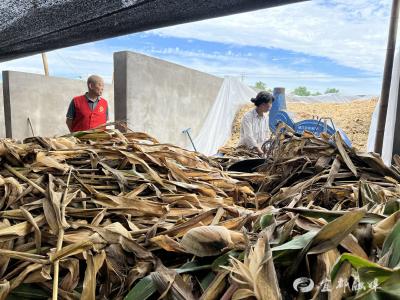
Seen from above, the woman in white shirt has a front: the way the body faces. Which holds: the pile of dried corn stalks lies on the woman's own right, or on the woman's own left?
on the woman's own right

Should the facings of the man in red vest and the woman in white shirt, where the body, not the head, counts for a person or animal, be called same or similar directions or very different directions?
same or similar directions

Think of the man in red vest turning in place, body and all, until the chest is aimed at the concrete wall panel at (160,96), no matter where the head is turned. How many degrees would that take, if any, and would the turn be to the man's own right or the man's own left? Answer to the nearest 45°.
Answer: approximately 90° to the man's own left

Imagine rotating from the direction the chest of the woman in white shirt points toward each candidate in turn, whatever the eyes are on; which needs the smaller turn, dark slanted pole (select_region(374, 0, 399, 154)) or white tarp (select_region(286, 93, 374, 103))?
the dark slanted pole

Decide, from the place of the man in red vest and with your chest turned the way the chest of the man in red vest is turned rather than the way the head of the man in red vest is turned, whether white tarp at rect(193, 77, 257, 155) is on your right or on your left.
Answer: on your left

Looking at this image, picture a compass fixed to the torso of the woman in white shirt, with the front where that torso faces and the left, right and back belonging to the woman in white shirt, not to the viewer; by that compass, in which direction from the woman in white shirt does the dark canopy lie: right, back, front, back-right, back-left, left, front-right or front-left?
front-right

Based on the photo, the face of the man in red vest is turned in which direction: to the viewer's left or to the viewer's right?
to the viewer's right

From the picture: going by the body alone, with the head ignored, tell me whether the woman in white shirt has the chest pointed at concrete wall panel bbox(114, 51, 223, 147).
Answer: no

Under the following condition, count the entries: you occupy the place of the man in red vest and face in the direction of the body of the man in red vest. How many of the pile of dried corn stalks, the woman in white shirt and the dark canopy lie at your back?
0

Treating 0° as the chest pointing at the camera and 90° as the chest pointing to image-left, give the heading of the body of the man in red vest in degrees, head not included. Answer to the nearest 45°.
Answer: approximately 315°

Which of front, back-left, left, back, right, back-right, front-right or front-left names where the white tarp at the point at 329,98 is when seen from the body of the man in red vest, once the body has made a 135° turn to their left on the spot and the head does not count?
front-right

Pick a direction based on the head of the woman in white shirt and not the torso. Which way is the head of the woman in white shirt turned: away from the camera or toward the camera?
toward the camera

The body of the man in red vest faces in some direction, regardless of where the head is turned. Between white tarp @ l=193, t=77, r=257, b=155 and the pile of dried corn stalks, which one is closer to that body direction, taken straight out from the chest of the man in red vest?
the pile of dried corn stalks

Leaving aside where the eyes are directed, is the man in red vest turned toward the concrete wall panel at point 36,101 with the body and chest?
no
